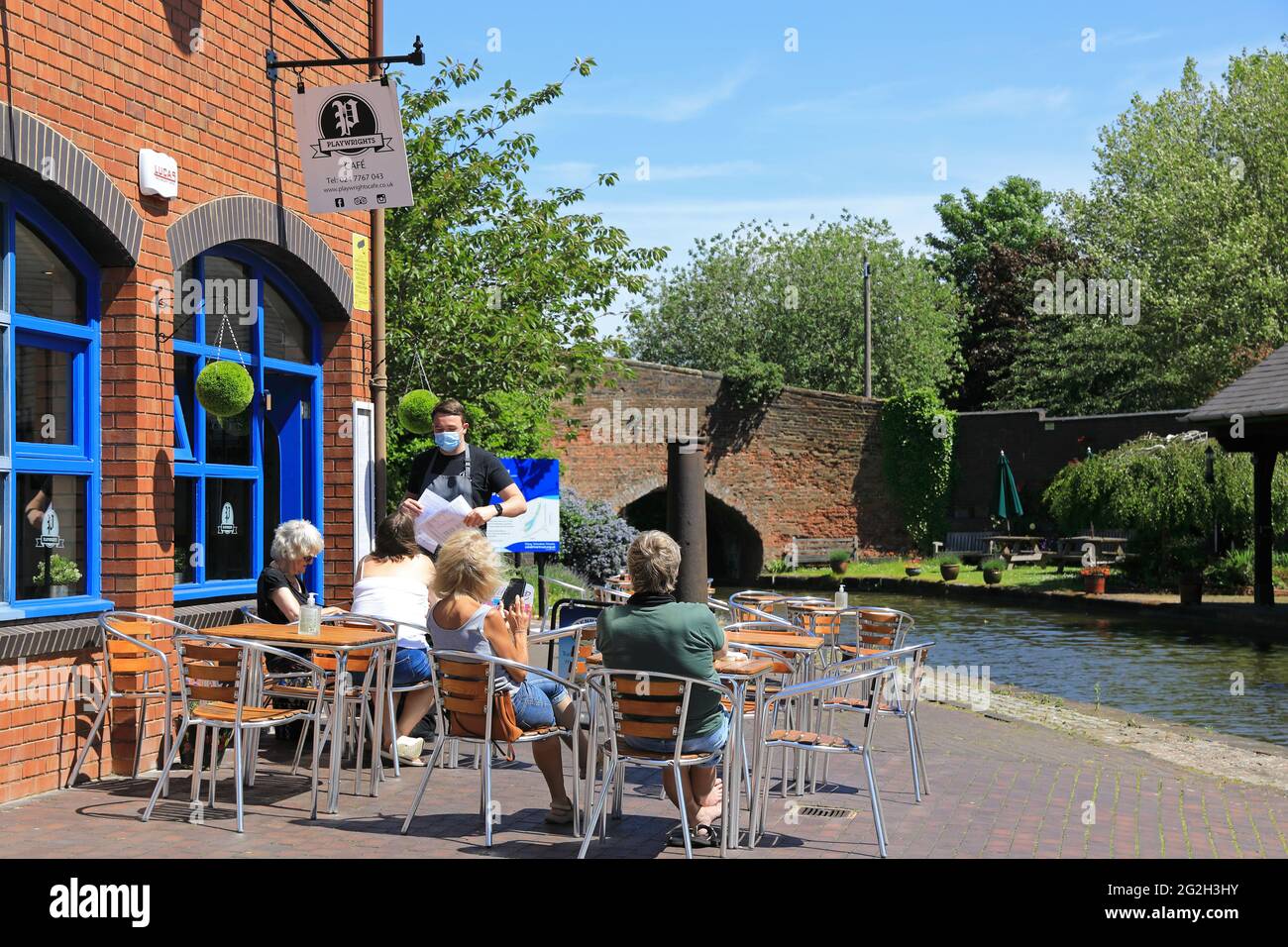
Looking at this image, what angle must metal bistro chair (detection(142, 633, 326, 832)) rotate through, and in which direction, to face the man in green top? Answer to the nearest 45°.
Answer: approximately 90° to its right

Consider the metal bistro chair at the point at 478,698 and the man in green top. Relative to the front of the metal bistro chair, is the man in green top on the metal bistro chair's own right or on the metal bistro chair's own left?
on the metal bistro chair's own right

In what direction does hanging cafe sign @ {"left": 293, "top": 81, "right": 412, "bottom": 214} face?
toward the camera

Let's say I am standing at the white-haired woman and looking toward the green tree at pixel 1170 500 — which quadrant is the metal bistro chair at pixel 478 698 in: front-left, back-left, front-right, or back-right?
back-right

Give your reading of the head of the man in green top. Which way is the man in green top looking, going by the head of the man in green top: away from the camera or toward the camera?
away from the camera

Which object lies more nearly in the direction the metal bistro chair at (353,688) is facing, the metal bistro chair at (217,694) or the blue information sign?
the blue information sign

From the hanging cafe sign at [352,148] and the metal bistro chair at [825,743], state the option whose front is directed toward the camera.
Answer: the hanging cafe sign

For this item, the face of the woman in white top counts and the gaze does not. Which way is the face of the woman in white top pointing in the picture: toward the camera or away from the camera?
away from the camera

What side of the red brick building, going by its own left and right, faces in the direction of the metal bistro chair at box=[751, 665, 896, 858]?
front

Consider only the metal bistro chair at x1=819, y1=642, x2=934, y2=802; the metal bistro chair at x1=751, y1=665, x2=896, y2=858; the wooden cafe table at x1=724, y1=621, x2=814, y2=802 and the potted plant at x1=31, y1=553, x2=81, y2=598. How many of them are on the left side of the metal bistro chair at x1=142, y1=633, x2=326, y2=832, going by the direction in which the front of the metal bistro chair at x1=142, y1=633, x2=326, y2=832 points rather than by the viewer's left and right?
1

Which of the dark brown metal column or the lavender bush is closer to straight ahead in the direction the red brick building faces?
the dark brown metal column

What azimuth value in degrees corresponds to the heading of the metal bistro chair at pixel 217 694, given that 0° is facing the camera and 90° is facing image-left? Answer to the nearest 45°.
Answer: approximately 225°

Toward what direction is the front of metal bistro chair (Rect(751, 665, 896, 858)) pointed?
to the viewer's left

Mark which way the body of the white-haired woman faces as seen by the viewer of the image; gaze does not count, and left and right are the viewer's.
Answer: facing to the right of the viewer

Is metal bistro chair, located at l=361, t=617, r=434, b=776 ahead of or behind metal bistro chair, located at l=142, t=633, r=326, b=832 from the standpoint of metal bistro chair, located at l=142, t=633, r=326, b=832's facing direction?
ahead

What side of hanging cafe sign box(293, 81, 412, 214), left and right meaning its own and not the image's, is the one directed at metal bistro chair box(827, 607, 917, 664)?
left

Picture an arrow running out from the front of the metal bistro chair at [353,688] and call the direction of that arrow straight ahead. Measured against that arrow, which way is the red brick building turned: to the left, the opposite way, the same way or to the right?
the opposite way

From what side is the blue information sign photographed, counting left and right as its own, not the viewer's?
front

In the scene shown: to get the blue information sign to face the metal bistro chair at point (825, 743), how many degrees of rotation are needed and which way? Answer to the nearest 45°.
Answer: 0° — it already faces it
